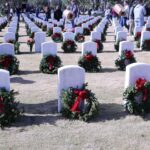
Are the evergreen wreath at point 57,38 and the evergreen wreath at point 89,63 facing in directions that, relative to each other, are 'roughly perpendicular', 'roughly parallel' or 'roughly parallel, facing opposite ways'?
roughly parallel

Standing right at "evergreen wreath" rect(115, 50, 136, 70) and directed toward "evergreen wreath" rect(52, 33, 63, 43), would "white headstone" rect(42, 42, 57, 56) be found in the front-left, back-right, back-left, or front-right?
front-left

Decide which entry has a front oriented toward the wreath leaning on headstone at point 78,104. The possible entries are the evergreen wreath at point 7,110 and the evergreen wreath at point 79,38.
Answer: the evergreen wreath at point 79,38

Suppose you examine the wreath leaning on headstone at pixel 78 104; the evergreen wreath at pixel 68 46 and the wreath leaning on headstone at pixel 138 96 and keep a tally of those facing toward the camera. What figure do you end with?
3

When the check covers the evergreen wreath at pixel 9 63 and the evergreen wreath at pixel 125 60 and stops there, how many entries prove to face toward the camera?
2

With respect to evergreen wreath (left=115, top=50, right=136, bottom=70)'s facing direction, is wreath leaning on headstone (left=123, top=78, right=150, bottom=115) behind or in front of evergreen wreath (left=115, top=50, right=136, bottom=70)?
in front

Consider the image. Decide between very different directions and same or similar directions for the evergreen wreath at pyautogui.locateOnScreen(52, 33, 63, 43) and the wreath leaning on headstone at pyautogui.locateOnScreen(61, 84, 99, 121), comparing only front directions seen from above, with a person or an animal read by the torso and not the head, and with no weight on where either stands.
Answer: same or similar directions

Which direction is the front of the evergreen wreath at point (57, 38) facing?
toward the camera

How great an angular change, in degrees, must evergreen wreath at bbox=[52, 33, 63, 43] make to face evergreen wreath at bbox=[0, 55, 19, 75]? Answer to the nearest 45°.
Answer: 0° — it already faces it

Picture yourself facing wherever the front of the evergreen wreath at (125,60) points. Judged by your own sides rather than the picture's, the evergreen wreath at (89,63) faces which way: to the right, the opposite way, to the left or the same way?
the same way

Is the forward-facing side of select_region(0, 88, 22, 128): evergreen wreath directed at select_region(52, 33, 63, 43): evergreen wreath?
no

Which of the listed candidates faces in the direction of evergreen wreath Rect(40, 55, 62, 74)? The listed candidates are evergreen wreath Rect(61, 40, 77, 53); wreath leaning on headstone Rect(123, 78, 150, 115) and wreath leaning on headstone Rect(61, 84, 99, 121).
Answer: evergreen wreath Rect(61, 40, 77, 53)

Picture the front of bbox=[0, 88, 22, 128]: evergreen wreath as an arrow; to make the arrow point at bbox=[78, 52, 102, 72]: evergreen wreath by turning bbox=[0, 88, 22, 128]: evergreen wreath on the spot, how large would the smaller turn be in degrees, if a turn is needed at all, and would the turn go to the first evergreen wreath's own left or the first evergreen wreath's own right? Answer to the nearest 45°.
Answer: approximately 135° to the first evergreen wreath's own left

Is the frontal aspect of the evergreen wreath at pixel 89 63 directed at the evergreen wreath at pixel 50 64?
no

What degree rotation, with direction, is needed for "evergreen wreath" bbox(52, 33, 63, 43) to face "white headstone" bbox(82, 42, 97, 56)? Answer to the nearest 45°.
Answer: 0° — it already faces it

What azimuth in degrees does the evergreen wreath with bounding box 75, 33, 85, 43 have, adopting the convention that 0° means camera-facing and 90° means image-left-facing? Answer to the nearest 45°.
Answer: approximately 0°

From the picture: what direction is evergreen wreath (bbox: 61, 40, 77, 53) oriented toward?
toward the camera

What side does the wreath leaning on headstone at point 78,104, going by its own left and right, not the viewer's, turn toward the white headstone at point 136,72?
left

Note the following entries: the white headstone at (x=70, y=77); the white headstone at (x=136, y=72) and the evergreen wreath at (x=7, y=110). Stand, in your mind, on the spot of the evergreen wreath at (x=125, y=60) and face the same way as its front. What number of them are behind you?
0

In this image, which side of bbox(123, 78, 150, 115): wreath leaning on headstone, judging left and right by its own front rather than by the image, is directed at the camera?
front

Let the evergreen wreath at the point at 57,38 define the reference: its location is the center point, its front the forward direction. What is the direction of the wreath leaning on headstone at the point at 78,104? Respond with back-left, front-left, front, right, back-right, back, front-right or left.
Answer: front

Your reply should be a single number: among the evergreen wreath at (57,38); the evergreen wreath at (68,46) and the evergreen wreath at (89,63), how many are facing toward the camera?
3

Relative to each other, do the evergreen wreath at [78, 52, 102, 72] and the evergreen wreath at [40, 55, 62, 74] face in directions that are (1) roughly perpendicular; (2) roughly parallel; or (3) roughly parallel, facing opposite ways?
roughly parallel
